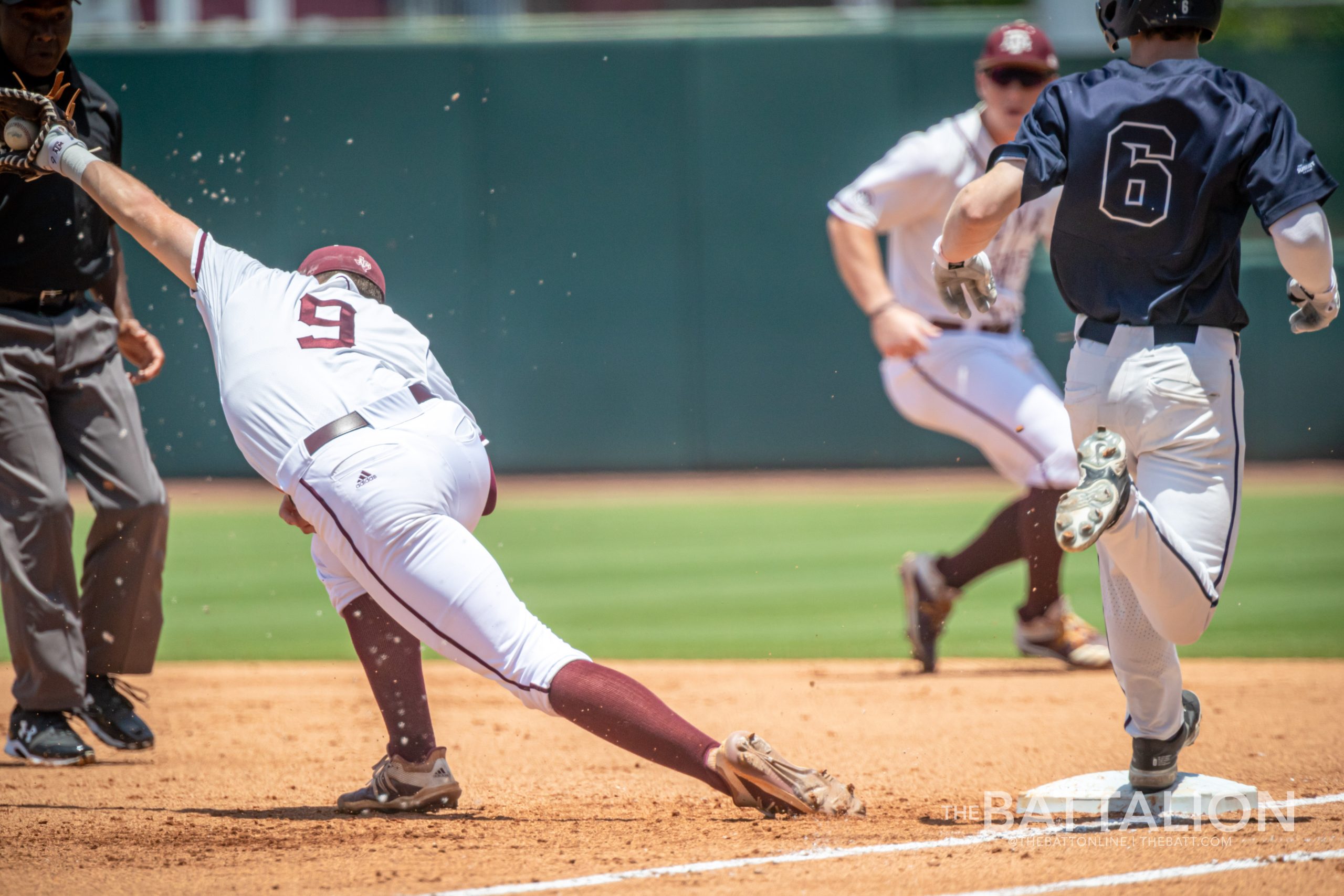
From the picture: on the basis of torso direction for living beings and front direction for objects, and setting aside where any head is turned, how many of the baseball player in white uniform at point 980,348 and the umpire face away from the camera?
0

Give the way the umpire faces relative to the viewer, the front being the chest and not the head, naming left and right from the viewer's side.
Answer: facing the viewer and to the right of the viewer

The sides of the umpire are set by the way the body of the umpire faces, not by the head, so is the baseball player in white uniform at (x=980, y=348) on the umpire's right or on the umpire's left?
on the umpire's left
